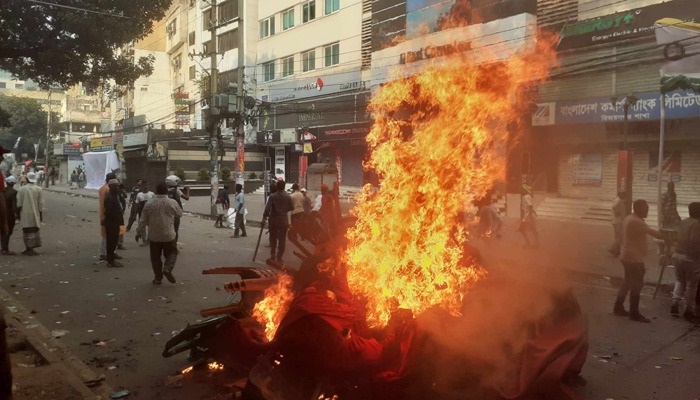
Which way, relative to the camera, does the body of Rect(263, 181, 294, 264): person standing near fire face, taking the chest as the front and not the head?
away from the camera

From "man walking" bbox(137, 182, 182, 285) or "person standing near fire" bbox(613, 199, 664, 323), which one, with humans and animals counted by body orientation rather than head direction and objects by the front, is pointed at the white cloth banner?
the man walking

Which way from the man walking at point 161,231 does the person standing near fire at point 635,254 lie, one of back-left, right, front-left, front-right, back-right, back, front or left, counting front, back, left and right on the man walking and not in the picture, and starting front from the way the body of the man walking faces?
back-right

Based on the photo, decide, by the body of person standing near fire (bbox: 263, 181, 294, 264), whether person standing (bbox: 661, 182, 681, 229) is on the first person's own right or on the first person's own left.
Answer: on the first person's own right

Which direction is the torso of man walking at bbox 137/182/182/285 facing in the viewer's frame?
away from the camera

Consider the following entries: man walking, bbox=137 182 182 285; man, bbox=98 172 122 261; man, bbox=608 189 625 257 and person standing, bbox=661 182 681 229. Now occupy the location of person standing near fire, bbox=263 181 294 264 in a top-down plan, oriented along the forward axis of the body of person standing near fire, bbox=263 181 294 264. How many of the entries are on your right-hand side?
2
